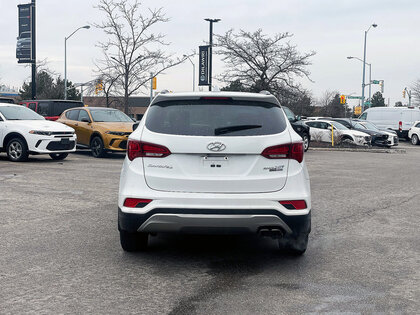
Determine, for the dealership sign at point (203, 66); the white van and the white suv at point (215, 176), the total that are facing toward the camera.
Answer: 1

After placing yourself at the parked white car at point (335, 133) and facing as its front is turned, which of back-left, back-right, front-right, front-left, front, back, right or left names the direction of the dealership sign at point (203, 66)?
back

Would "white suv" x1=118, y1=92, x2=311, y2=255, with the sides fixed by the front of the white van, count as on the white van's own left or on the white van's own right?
on the white van's own left

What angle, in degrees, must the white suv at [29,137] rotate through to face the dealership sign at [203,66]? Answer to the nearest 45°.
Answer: approximately 90° to its left

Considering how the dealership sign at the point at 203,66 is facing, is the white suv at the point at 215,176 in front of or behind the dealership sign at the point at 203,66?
in front

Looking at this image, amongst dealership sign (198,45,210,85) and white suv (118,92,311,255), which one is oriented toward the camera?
the dealership sign

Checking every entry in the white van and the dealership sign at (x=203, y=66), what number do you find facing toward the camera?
1

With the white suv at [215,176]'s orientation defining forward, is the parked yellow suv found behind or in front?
in front

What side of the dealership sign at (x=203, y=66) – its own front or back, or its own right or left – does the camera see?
front

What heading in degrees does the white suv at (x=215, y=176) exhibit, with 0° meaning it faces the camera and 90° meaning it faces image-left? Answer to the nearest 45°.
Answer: approximately 180°

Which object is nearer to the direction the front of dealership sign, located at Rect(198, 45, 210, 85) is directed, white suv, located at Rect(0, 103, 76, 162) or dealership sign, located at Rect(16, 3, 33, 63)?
the white suv

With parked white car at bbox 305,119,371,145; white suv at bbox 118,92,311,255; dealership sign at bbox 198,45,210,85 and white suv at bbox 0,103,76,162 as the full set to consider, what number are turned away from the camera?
1

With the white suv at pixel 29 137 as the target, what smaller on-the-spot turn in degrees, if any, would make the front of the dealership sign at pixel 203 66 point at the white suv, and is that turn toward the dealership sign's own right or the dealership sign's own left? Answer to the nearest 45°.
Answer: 0° — it already faces it

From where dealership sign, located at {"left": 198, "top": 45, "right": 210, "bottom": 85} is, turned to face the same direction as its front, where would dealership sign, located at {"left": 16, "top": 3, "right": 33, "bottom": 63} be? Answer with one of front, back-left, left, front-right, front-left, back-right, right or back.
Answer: front-right
